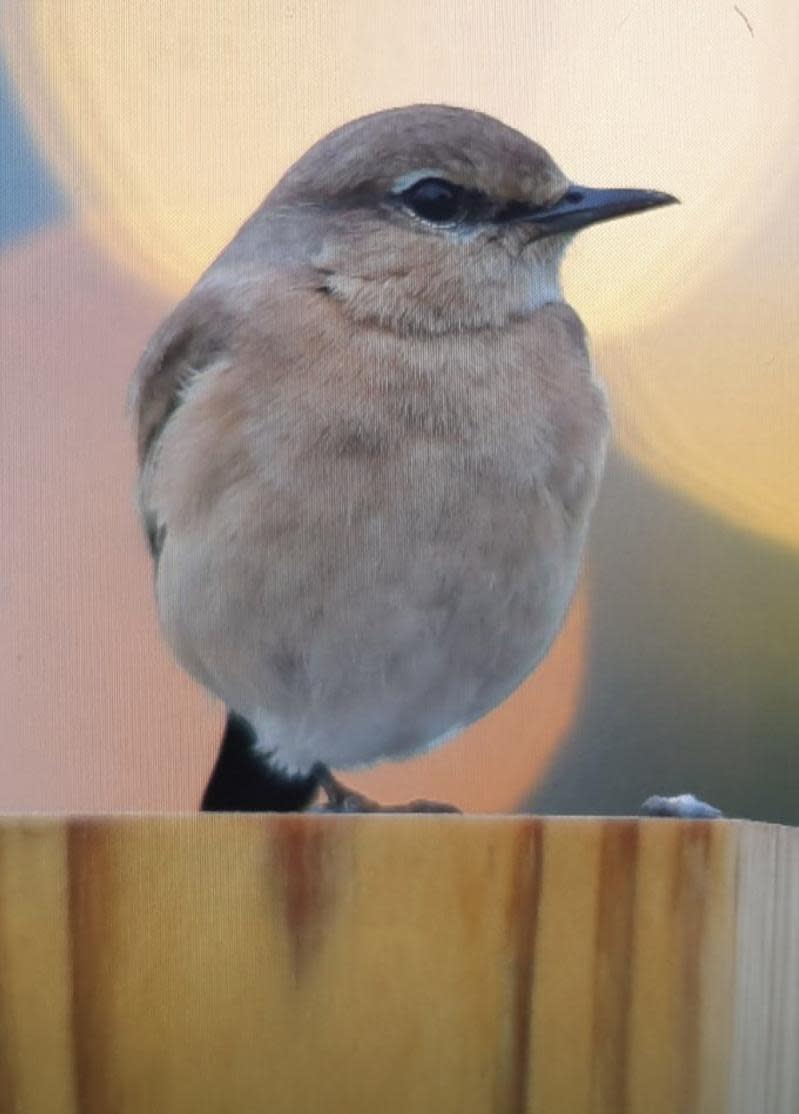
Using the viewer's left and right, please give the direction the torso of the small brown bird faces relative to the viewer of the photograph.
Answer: facing the viewer and to the right of the viewer
